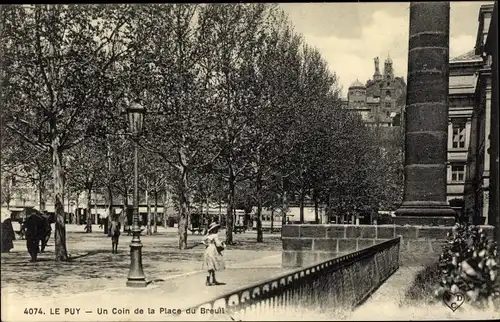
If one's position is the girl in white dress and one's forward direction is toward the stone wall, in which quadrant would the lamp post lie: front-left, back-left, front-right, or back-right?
back-left
